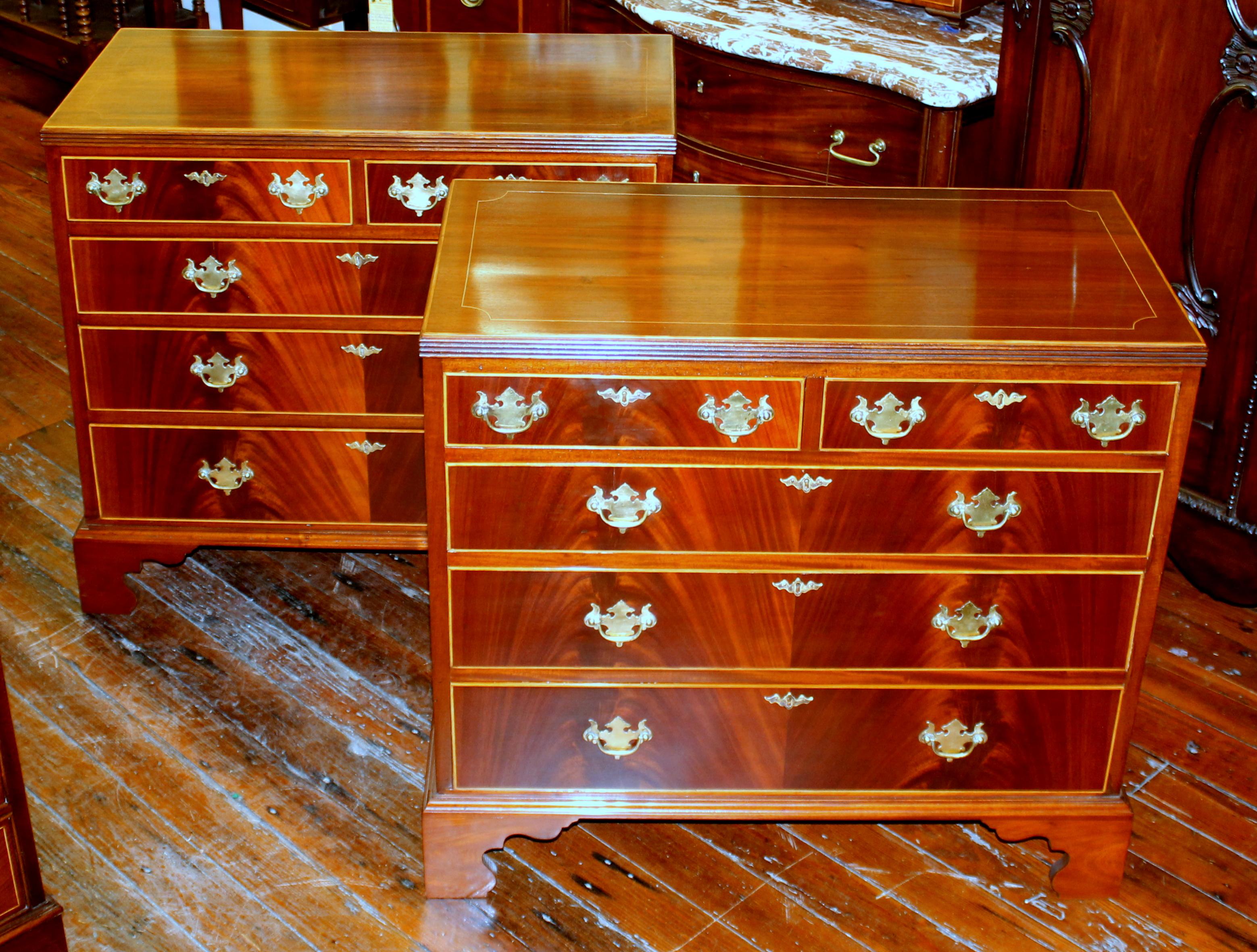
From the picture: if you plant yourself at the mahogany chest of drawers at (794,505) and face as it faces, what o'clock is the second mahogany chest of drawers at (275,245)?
The second mahogany chest of drawers is roughly at 4 o'clock from the mahogany chest of drawers.

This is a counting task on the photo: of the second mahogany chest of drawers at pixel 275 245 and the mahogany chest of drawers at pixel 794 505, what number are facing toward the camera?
2

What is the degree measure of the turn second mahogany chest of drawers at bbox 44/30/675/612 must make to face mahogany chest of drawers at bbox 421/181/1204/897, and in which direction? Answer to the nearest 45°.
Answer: approximately 45° to its left

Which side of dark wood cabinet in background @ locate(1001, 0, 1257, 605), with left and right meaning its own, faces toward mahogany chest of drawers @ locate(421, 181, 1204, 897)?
front

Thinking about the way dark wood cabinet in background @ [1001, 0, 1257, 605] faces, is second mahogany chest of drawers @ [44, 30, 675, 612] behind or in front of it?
in front

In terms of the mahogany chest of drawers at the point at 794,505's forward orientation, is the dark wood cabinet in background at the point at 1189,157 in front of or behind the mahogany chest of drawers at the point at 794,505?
behind

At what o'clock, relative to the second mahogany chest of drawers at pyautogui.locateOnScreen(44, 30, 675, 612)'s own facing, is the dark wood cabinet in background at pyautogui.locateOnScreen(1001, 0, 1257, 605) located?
The dark wood cabinet in background is roughly at 9 o'clock from the second mahogany chest of drawers.

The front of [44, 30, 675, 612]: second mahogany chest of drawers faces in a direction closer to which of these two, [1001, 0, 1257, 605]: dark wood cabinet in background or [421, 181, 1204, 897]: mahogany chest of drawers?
the mahogany chest of drawers

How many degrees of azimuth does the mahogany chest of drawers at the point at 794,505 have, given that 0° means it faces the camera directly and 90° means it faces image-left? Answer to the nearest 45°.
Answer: approximately 0°

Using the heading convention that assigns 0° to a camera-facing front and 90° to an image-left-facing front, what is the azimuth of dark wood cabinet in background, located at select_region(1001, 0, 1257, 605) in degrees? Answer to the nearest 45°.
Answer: approximately 45°
